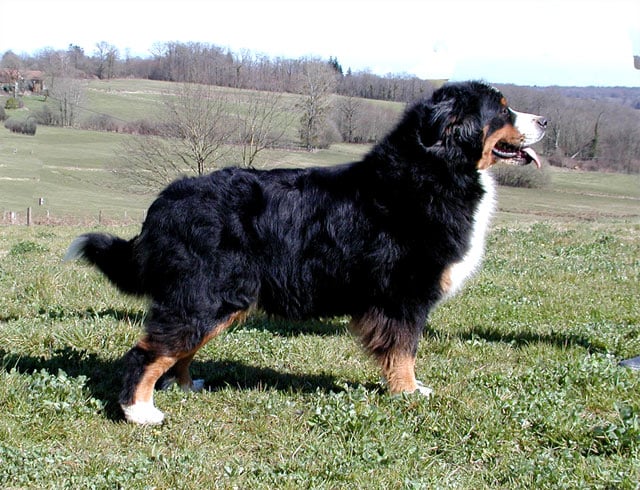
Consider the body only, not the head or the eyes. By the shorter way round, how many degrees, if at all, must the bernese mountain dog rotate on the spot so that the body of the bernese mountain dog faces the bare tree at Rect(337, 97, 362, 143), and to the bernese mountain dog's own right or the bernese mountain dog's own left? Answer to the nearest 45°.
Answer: approximately 90° to the bernese mountain dog's own left

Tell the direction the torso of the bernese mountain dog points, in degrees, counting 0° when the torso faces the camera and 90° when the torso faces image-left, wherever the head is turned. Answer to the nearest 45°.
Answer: approximately 270°

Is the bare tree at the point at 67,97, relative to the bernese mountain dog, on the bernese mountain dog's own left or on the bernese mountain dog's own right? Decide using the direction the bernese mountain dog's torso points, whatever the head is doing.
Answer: on the bernese mountain dog's own left

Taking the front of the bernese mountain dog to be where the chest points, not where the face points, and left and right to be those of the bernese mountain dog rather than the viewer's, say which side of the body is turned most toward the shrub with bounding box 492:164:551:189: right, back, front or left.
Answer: left

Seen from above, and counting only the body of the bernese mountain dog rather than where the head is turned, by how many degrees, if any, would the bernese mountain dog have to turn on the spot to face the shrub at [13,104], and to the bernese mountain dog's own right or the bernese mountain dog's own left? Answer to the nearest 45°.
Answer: approximately 135° to the bernese mountain dog's own left
